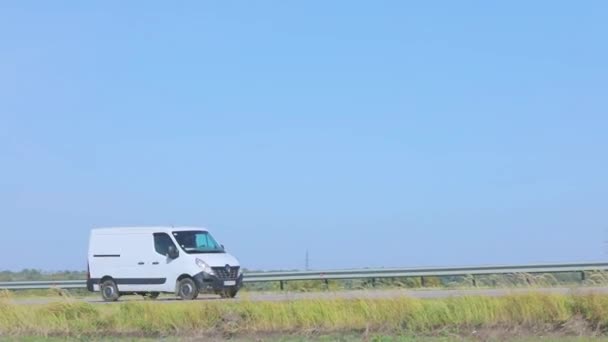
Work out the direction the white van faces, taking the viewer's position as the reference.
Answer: facing the viewer and to the right of the viewer
